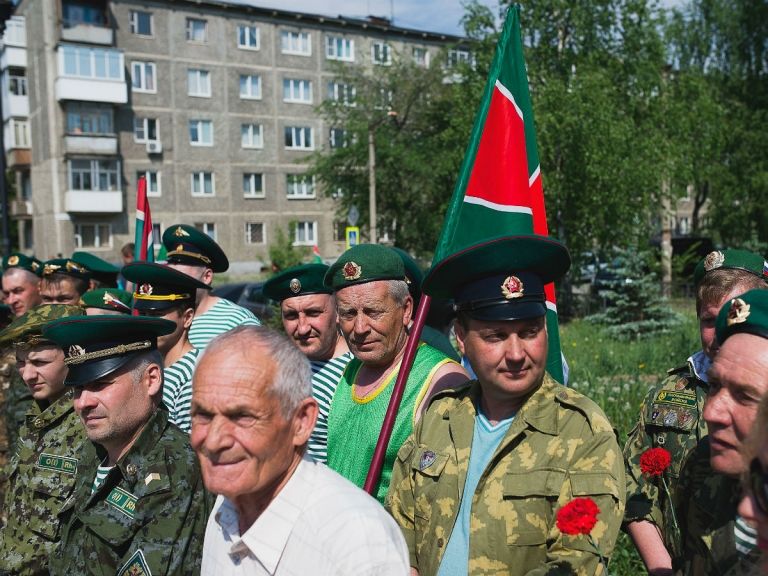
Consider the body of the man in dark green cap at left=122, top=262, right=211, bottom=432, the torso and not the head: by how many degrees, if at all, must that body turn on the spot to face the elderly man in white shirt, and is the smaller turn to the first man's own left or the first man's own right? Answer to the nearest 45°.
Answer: approximately 45° to the first man's own left

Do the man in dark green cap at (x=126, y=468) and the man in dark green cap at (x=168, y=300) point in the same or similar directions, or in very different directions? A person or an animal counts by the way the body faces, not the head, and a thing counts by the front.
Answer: same or similar directions

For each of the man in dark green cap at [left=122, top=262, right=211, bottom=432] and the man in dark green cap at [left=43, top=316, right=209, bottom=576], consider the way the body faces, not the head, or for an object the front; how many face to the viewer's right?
0

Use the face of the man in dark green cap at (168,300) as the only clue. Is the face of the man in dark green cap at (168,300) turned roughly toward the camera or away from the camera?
toward the camera

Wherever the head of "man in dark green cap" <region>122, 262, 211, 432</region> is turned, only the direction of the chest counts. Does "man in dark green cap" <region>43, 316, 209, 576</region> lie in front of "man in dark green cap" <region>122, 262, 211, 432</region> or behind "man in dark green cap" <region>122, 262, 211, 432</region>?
in front

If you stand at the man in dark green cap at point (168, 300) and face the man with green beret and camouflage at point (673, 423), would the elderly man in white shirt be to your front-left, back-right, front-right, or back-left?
front-right

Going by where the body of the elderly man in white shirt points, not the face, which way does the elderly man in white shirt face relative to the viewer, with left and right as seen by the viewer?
facing the viewer and to the left of the viewer

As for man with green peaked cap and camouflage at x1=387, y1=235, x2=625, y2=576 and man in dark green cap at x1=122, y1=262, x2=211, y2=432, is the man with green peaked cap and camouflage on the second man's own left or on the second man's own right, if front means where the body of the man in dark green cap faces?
on the second man's own left

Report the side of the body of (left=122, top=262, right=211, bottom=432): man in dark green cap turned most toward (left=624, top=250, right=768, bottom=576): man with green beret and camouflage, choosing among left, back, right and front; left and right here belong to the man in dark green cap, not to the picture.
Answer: left

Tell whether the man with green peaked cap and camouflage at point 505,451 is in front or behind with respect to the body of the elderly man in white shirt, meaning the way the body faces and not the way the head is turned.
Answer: behind

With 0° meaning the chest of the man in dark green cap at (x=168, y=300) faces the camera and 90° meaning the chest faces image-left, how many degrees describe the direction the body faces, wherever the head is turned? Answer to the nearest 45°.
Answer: approximately 45°

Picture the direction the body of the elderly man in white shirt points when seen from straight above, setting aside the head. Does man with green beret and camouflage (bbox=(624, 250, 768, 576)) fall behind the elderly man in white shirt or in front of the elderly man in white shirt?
behind

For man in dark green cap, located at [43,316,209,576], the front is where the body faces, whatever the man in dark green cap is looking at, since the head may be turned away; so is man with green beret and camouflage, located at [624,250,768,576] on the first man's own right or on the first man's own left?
on the first man's own left

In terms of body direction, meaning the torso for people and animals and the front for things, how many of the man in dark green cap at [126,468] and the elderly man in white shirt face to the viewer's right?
0

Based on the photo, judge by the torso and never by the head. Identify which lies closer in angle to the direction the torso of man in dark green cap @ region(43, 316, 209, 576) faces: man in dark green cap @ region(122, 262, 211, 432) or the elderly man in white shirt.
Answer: the elderly man in white shirt
